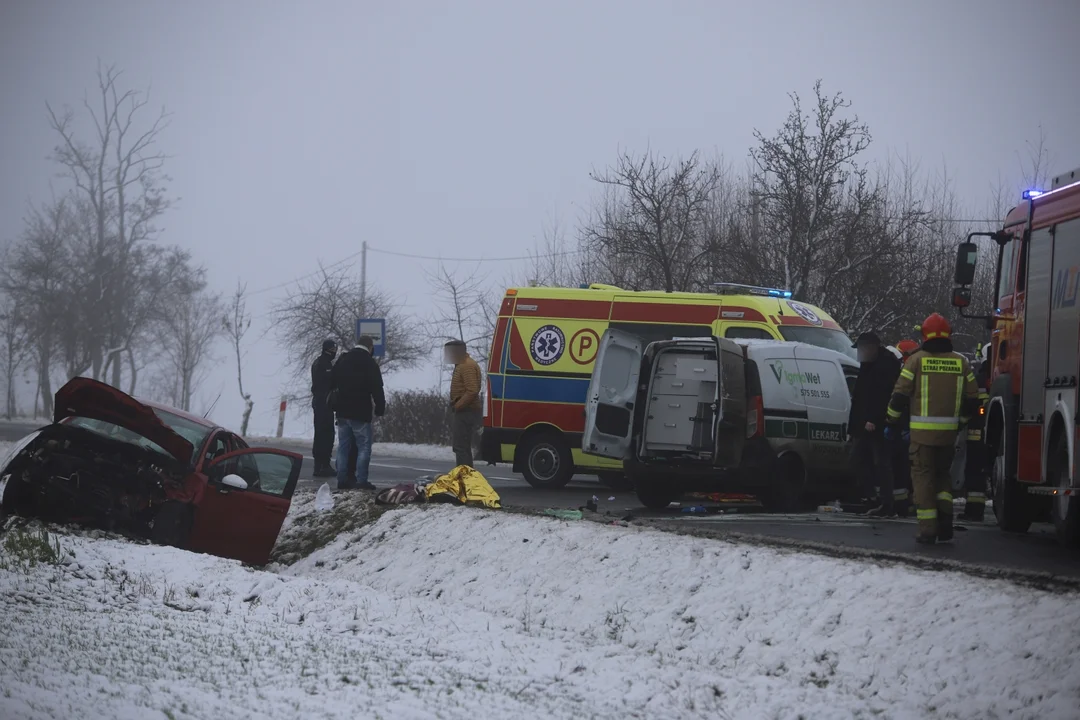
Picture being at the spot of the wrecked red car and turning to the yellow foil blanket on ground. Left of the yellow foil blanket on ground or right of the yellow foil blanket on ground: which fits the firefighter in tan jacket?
right

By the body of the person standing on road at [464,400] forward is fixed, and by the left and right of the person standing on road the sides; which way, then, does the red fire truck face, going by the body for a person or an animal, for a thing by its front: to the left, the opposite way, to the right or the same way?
to the right

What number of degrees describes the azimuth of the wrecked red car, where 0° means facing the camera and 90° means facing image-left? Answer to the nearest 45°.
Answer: approximately 45°

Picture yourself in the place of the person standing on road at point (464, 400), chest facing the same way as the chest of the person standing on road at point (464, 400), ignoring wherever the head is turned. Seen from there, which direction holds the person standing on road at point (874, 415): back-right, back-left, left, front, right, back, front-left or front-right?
back-left

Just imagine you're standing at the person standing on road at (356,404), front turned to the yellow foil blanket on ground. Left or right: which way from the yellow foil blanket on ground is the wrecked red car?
right

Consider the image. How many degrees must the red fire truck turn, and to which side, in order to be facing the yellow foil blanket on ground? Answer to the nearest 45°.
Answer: approximately 45° to its left

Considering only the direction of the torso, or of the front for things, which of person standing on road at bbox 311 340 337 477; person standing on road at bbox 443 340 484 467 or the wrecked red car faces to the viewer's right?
person standing on road at bbox 311 340 337 477
